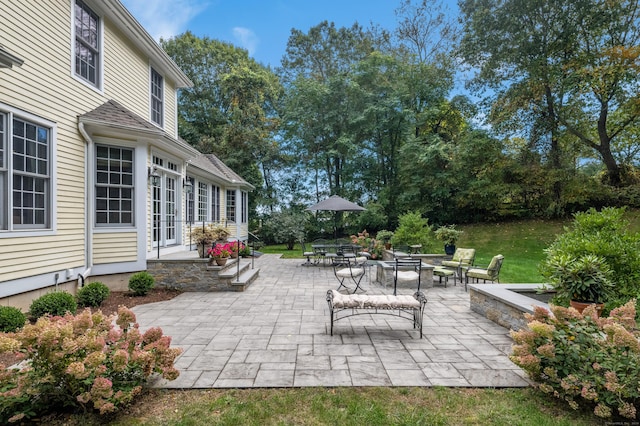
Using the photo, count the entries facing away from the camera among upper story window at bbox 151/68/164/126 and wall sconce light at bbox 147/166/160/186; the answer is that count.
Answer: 0

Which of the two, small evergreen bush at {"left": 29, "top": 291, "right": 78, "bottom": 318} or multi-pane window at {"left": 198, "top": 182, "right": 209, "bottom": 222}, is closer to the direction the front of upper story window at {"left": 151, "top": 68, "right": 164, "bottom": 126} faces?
the small evergreen bush

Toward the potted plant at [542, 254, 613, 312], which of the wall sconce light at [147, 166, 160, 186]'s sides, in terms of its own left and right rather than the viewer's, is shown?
front

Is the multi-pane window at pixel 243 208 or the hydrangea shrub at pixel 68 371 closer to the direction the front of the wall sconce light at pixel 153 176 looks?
the hydrangea shrub

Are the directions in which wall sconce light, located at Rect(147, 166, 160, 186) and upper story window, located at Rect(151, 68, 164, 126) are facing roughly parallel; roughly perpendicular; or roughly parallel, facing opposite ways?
roughly parallel

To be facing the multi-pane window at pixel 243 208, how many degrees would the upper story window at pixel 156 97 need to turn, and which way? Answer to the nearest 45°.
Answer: approximately 90° to its left

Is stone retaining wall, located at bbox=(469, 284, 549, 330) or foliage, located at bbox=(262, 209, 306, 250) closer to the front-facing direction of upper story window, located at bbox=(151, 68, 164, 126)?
the stone retaining wall

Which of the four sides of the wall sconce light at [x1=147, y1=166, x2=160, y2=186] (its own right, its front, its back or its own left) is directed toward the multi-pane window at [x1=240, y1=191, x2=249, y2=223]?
left

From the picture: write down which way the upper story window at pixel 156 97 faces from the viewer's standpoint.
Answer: facing the viewer and to the right of the viewer

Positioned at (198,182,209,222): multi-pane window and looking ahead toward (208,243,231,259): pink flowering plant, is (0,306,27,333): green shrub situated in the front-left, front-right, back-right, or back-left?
front-right

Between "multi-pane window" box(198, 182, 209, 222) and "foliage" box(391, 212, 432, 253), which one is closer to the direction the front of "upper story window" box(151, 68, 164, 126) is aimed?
the foliage
